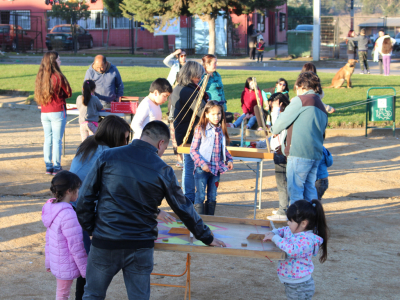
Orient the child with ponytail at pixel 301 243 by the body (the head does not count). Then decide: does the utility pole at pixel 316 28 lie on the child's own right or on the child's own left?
on the child's own right

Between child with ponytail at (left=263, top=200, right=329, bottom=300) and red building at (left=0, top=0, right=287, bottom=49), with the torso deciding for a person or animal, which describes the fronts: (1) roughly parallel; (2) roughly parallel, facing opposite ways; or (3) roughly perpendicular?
roughly perpendicular

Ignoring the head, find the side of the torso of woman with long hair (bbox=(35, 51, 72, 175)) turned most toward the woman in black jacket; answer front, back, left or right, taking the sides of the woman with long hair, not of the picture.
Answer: right

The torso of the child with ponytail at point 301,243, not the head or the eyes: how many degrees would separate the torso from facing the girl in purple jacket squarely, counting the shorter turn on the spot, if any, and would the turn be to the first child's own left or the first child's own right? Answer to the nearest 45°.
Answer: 0° — they already face them

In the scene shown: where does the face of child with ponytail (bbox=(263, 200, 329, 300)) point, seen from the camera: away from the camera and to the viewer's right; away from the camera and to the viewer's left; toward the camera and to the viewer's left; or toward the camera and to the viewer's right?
away from the camera and to the viewer's left

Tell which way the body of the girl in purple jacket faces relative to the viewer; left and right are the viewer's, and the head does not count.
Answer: facing away from the viewer and to the right of the viewer

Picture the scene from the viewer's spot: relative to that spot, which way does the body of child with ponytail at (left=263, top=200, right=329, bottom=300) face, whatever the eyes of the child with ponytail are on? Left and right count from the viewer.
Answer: facing to the left of the viewer
